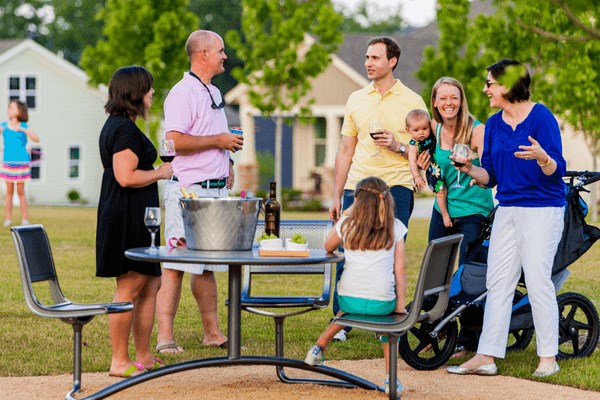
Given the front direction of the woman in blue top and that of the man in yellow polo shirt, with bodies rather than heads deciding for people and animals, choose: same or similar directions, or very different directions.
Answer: same or similar directions

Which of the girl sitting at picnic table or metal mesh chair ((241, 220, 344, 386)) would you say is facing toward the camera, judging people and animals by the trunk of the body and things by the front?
the metal mesh chair

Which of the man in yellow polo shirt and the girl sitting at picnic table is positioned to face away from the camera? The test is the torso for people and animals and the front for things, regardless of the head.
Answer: the girl sitting at picnic table

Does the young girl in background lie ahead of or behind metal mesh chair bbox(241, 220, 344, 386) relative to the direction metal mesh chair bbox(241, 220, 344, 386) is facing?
behind

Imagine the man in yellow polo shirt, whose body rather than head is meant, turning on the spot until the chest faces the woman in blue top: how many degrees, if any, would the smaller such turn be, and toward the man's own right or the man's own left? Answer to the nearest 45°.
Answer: approximately 90° to the man's own left

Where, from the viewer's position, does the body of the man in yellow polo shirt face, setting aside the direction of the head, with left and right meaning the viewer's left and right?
facing the viewer and to the left of the viewer

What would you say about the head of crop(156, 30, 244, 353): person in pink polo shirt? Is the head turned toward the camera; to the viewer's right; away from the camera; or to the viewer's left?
to the viewer's right

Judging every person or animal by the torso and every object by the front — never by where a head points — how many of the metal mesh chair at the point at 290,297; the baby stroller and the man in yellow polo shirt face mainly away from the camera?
0

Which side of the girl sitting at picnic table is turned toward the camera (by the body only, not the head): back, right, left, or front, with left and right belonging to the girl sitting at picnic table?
back

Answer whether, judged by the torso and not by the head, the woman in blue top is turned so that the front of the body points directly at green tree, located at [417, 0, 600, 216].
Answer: no

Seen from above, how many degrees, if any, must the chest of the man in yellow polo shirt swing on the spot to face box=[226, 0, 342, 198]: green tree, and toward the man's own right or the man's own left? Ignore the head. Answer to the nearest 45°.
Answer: approximately 135° to the man's own right

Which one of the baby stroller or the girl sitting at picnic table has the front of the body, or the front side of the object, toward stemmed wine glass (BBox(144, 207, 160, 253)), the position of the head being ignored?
the baby stroller

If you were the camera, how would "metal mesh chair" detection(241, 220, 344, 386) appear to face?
facing the viewer

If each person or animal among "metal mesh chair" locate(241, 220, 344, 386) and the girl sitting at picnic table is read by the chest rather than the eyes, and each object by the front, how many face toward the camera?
1
